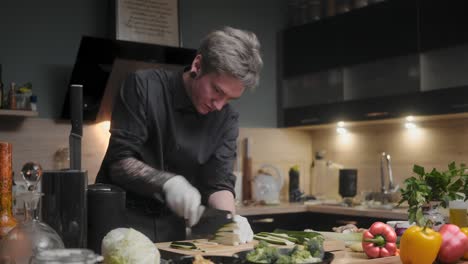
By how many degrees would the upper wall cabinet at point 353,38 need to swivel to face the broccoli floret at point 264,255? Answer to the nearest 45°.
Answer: approximately 45° to its left

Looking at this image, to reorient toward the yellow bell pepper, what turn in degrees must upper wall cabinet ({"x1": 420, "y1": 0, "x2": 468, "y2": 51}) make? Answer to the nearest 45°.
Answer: approximately 45° to its left

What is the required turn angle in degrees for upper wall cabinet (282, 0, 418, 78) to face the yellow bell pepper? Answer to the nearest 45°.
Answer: approximately 45° to its left

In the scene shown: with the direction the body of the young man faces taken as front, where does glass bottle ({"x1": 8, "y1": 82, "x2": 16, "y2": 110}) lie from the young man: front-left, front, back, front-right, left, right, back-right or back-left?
back

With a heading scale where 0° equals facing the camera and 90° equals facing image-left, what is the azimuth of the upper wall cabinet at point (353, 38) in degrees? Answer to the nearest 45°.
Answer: approximately 45°

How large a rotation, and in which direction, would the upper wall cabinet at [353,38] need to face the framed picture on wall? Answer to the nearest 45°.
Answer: approximately 45° to its right

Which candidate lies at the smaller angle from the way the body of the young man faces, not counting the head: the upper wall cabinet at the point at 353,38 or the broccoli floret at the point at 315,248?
the broccoli floret

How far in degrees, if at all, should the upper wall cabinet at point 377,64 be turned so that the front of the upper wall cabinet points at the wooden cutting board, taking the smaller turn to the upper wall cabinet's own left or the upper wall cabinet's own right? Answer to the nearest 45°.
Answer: approximately 45° to the upper wall cabinet's own left
